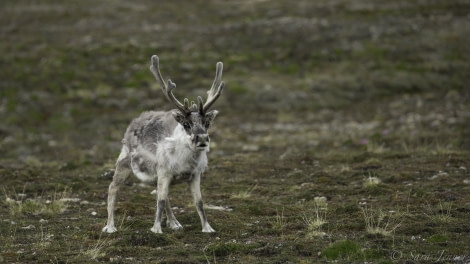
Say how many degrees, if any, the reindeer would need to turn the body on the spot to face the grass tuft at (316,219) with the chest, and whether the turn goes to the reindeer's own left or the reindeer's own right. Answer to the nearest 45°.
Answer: approximately 45° to the reindeer's own left

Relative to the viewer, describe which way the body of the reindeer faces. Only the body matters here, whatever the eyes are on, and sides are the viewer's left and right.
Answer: facing the viewer and to the right of the viewer

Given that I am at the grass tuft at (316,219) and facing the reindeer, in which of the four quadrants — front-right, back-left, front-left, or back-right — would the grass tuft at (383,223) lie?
back-left

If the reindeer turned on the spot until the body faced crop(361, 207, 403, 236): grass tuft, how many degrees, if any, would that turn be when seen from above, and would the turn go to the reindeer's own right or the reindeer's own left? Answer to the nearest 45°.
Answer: approximately 45° to the reindeer's own left
